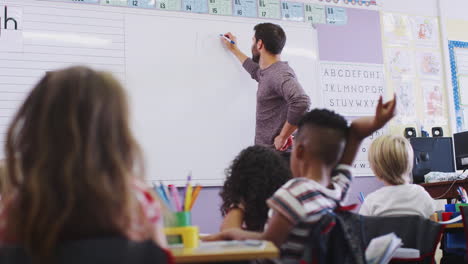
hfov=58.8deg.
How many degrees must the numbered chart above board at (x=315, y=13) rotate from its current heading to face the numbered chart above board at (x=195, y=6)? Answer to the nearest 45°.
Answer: approximately 45° to its right

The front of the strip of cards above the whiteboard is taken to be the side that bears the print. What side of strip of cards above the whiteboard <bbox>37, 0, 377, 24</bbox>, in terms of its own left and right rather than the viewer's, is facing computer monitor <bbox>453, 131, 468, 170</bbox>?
left

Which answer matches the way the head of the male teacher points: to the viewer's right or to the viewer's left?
to the viewer's left

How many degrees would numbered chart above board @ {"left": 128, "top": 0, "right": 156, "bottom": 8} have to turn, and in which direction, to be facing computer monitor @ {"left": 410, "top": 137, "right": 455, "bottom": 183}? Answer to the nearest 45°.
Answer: approximately 90° to its left

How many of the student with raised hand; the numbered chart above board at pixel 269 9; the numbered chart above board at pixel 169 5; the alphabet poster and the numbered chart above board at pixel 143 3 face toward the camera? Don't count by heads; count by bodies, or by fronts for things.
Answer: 4

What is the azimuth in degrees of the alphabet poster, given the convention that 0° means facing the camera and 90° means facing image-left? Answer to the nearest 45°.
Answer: approximately 0°

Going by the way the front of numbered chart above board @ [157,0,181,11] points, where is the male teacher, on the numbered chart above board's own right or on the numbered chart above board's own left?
on the numbered chart above board's own left
